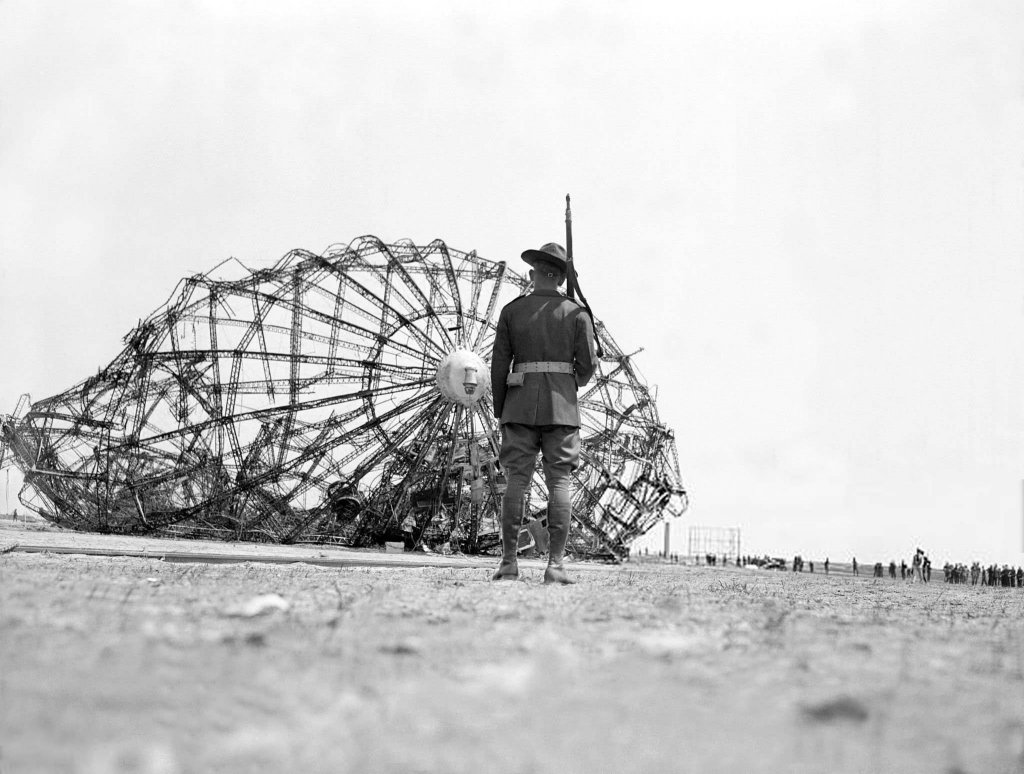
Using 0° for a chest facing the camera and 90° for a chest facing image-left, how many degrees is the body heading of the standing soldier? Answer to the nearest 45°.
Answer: approximately 180°

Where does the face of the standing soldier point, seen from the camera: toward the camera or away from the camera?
away from the camera

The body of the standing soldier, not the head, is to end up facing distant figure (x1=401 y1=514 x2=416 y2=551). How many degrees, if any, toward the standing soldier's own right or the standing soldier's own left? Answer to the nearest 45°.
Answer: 0° — they already face them
